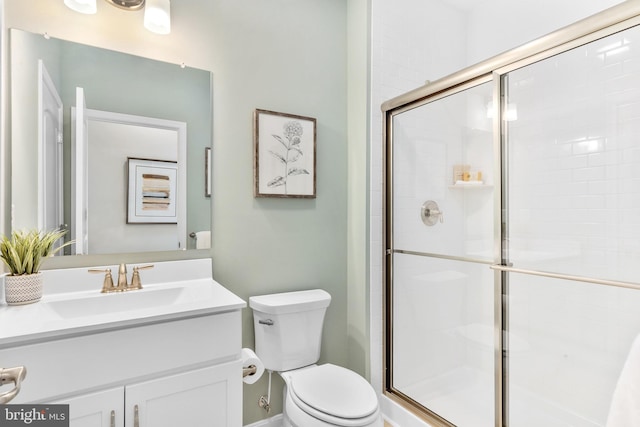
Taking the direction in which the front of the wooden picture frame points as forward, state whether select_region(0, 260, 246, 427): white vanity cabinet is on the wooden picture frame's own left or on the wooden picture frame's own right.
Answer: on the wooden picture frame's own right

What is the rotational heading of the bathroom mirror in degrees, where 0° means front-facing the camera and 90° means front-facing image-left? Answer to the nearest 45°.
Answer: approximately 315°

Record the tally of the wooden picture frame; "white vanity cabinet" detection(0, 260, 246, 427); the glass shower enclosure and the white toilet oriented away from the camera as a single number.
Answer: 0

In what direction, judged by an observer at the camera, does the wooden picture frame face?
facing the viewer and to the right of the viewer

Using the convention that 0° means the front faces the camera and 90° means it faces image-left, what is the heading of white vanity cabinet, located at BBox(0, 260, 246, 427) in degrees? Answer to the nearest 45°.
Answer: approximately 315°

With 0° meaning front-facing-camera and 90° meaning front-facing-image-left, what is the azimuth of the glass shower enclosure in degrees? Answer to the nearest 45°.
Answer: approximately 45°

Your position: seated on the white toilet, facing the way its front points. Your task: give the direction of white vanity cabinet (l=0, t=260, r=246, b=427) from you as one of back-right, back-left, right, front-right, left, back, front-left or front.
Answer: right

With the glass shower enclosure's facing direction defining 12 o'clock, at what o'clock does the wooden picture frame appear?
The wooden picture frame is roughly at 1 o'clock from the glass shower enclosure.

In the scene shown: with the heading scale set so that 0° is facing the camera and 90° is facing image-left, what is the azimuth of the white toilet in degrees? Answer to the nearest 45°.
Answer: approximately 315°

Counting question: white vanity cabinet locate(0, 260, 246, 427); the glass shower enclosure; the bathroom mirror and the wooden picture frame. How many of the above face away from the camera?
0
